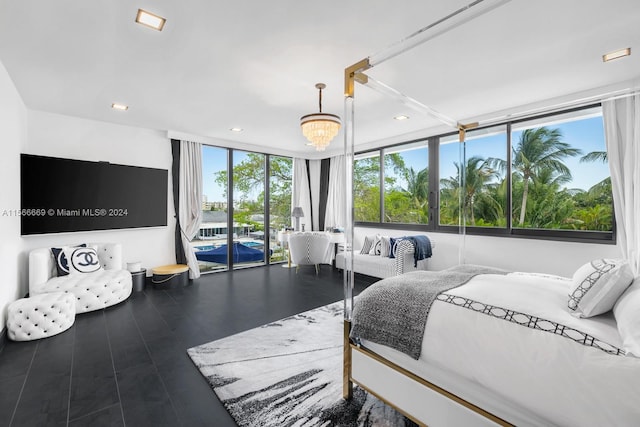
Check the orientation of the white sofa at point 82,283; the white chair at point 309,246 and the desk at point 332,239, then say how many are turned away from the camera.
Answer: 1

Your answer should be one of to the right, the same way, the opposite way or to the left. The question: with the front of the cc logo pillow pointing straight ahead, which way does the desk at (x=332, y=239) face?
to the right

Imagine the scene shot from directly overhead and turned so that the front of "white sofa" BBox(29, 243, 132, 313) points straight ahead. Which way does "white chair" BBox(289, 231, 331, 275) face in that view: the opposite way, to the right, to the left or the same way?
to the left

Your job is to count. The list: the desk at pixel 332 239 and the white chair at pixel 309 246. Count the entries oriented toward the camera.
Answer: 1

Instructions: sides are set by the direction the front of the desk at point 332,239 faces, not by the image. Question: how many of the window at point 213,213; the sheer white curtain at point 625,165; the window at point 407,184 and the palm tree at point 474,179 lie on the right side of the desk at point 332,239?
1

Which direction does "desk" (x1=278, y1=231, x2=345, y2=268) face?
toward the camera

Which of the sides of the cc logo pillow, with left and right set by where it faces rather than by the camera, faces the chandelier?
front

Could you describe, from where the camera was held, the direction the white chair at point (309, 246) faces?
facing away from the viewer

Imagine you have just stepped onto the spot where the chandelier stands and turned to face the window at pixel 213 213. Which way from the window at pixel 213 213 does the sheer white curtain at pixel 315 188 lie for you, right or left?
right

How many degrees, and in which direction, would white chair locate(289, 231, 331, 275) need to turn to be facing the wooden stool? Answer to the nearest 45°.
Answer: approximately 135° to its left

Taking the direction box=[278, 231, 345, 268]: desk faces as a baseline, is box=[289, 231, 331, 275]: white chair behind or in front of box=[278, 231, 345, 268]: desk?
in front

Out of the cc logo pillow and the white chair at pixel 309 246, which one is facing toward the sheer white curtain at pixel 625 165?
the cc logo pillow

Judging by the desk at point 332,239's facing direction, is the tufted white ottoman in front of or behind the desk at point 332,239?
in front

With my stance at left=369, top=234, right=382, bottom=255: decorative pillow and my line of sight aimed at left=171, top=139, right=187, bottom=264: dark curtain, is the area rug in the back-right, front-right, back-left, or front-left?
front-left

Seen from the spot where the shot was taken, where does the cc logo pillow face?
facing the viewer and to the right of the viewer
